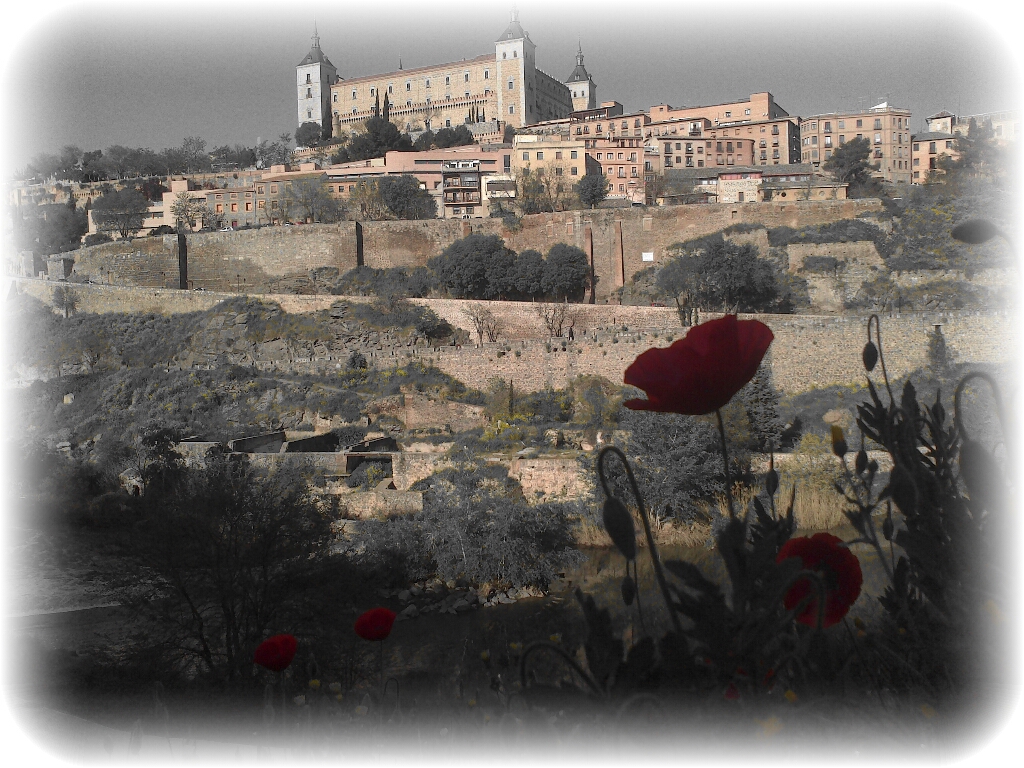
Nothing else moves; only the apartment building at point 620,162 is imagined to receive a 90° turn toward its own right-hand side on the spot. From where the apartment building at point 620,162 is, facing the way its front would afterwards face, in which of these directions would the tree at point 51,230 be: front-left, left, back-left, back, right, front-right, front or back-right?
front

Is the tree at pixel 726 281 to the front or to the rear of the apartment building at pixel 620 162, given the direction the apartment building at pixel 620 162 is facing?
to the front

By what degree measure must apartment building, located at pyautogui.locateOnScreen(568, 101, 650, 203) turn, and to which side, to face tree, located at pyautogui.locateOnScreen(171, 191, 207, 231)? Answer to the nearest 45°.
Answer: approximately 90° to its right

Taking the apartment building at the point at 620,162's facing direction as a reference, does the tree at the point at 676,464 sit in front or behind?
in front

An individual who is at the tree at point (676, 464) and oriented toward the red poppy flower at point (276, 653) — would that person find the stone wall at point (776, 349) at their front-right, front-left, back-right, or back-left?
back-left

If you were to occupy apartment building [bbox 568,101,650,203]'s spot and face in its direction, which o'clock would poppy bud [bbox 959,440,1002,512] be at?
The poppy bud is roughly at 12 o'clock from the apartment building.

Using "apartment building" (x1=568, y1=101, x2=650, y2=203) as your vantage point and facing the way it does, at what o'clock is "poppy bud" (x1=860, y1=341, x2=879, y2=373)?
The poppy bud is roughly at 12 o'clock from the apartment building.

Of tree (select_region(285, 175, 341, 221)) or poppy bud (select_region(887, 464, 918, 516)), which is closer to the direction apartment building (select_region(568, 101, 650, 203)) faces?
the poppy bud

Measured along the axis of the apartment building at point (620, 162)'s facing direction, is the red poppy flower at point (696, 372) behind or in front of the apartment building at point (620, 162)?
in front

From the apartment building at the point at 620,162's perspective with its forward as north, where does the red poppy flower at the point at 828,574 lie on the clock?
The red poppy flower is roughly at 12 o'clock from the apartment building.

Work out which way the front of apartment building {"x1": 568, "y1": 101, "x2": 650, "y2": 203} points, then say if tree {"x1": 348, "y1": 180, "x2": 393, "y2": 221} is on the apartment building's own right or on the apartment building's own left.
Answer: on the apartment building's own right

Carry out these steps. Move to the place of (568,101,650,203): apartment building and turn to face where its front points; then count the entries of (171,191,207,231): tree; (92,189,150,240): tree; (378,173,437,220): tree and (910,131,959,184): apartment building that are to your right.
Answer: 3

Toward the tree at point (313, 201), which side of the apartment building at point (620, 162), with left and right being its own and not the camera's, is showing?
right

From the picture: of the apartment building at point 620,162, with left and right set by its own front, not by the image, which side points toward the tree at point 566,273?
front

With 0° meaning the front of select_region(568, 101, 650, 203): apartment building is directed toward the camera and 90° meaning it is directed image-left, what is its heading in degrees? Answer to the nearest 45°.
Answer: approximately 0°

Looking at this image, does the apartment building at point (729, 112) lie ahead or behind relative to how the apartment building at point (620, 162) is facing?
behind

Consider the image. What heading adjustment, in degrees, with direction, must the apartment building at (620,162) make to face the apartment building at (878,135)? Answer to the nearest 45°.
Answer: approximately 90° to its left

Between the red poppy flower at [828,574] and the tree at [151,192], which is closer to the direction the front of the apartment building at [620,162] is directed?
the red poppy flower

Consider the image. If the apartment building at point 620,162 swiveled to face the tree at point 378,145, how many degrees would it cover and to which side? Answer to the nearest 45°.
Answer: approximately 135° to its right
